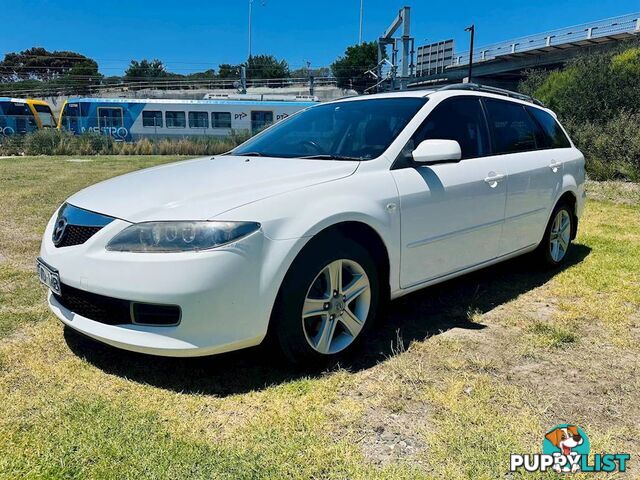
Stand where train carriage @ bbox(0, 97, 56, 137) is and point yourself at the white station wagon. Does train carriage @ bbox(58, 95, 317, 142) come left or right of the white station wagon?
left

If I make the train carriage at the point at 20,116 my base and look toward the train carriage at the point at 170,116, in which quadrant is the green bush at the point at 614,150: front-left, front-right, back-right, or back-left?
front-right

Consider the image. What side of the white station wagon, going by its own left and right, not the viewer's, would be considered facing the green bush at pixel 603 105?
back

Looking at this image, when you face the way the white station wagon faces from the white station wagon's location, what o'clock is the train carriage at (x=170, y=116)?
The train carriage is roughly at 4 o'clock from the white station wagon.

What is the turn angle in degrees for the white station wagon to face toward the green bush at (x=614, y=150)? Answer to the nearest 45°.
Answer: approximately 180°

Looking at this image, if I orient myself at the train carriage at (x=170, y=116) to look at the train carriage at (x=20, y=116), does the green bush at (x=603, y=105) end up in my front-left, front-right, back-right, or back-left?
back-left

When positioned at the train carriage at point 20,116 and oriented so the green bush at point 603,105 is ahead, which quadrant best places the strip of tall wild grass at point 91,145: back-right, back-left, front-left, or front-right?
front-right

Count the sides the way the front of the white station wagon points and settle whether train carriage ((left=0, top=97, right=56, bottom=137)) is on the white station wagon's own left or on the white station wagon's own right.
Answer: on the white station wagon's own right

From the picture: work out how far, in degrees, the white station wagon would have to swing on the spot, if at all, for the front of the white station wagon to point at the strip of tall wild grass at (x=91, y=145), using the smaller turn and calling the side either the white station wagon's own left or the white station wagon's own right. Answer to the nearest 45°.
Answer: approximately 90° to the white station wagon's own right

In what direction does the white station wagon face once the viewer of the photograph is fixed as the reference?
facing the viewer and to the left of the viewer
